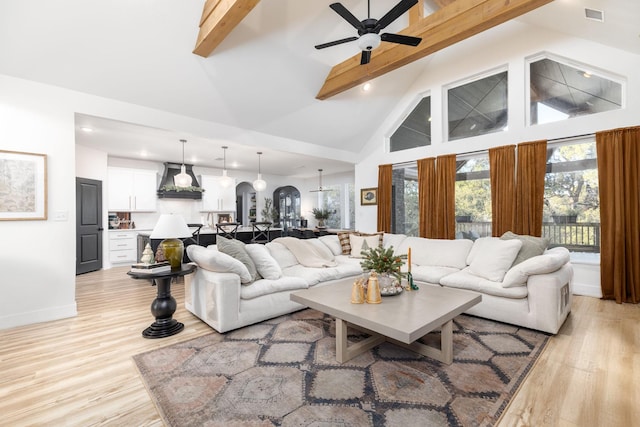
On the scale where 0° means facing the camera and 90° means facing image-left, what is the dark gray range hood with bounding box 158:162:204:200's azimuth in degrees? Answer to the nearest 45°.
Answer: approximately 0°

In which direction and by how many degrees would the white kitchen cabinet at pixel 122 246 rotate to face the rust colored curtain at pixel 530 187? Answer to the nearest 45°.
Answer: approximately 45° to its left

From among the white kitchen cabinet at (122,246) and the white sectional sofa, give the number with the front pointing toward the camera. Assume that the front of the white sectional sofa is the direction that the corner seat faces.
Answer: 2

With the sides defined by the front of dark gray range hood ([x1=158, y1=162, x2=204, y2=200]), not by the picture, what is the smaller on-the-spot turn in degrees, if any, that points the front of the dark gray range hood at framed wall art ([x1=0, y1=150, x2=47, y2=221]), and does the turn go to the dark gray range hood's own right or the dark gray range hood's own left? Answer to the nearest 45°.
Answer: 0° — it already faces it

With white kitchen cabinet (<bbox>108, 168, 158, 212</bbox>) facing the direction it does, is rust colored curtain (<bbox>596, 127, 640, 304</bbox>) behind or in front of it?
in front

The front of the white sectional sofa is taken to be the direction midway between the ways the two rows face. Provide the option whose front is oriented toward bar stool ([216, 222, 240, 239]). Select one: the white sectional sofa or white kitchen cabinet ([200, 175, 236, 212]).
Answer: the white kitchen cabinet

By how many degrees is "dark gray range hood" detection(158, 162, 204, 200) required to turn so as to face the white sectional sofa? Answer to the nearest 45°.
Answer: approximately 45° to its left

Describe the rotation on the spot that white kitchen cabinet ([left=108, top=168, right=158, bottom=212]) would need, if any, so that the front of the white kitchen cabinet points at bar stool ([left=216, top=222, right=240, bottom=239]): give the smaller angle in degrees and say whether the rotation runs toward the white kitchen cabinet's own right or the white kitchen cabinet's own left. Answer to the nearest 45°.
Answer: approximately 45° to the white kitchen cabinet's own left

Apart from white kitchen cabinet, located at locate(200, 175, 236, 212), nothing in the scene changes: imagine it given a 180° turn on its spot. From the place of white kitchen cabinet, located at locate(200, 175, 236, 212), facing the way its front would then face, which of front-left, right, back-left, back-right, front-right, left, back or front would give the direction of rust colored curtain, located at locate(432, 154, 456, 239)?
back-right

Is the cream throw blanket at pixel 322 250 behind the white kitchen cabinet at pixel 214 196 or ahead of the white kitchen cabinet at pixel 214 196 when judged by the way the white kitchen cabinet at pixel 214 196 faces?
ahead

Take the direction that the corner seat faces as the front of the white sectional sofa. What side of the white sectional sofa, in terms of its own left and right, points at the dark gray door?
right

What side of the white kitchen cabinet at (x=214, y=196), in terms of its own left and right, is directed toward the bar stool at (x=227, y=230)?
front

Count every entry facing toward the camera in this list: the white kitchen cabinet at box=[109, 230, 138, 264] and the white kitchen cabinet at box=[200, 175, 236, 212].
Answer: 2
